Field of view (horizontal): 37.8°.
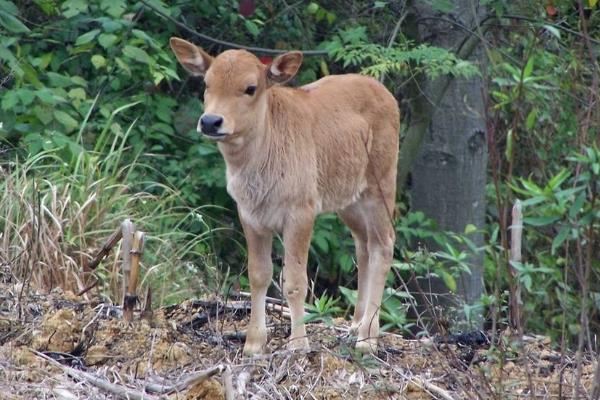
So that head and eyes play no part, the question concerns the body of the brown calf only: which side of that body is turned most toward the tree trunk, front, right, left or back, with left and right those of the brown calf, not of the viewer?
back

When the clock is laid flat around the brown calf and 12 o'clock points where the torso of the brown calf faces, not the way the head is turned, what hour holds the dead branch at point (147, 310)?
The dead branch is roughly at 1 o'clock from the brown calf.

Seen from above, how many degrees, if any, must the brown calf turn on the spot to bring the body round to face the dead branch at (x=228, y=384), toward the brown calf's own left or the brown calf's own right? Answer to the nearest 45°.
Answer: approximately 45° to the brown calf's own left

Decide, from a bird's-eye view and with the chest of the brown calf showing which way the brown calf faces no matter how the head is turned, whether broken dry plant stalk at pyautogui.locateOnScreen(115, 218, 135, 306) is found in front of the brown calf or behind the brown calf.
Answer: in front

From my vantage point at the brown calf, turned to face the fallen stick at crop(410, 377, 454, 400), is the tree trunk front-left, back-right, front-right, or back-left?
back-left

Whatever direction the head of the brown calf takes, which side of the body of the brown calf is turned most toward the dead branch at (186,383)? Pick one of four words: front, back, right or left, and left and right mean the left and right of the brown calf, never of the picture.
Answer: front

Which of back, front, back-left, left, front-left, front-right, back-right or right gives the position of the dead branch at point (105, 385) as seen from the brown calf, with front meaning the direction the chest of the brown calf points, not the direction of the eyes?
front

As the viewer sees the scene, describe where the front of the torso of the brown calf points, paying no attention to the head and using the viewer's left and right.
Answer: facing the viewer and to the left of the viewer

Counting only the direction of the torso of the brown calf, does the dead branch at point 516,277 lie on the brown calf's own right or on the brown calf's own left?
on the brown calf's own left

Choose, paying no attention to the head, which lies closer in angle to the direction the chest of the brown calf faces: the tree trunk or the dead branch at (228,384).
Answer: the dead branch
